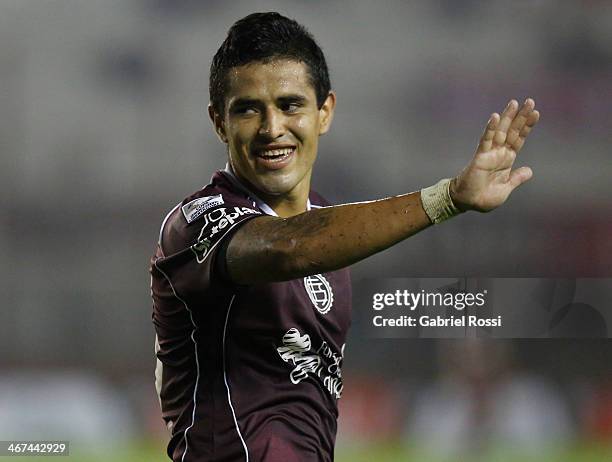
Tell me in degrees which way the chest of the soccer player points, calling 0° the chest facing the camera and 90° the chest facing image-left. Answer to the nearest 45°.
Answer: approximately 315°
